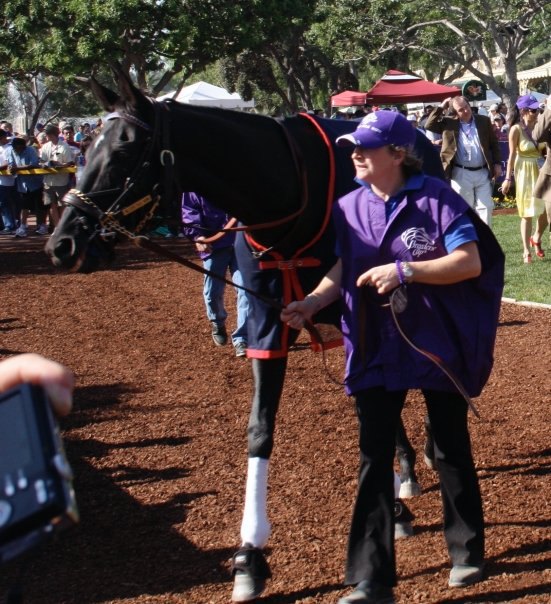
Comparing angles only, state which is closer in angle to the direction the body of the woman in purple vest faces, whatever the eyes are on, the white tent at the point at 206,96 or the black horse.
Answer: the black horse

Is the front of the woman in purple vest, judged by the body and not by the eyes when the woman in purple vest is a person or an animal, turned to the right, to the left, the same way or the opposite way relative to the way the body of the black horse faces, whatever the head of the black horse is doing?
the same way

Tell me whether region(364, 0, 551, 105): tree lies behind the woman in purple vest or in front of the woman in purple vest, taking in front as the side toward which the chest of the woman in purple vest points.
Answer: behind

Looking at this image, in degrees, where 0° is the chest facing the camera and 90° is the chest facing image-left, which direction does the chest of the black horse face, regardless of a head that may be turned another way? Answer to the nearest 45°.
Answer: approximately 45°

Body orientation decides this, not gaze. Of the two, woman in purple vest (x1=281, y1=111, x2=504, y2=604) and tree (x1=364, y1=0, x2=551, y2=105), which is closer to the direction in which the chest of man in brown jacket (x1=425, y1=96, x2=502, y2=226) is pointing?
the woman in purple vest

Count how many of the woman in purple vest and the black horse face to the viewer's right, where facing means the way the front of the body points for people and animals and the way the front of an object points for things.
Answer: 0

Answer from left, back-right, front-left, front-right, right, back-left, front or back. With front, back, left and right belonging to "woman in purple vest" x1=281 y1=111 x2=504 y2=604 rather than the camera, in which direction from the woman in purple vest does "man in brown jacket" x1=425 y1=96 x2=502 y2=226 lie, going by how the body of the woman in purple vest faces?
back-right

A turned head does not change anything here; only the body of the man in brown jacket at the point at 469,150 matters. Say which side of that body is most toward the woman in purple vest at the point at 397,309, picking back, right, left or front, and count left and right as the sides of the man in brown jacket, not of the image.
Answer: front

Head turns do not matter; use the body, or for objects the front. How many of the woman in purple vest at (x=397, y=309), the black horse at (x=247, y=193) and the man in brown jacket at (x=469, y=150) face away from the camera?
0

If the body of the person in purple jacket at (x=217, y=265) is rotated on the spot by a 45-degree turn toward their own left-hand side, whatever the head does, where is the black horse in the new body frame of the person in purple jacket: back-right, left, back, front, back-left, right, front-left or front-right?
front

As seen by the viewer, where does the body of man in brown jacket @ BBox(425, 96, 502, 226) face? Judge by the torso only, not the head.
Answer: toward the camera

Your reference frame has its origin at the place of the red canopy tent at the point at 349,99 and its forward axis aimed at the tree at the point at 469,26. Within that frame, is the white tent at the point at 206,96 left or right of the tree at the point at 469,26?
left

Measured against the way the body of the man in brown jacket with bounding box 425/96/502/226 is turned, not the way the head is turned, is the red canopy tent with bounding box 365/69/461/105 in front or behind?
behind

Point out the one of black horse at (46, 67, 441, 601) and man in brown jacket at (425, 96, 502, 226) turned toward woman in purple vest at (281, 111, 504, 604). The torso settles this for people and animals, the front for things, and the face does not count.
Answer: the man in brown jacket

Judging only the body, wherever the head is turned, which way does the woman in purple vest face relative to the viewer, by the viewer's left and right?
facing the viewer and to the left of the viewer

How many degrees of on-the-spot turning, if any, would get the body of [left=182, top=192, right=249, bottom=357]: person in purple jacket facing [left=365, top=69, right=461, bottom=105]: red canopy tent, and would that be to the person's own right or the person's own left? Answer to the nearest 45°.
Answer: approximately 135° to the person's own right
